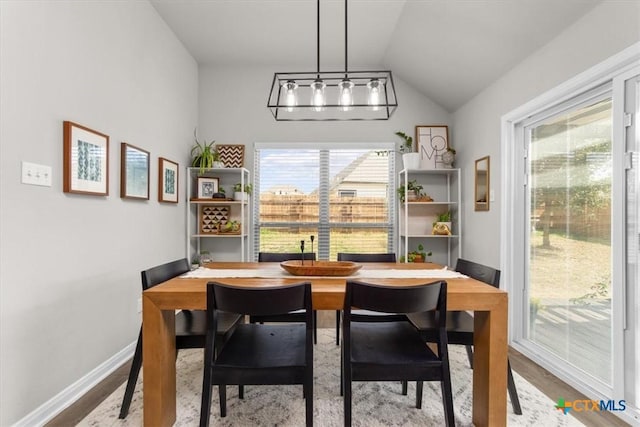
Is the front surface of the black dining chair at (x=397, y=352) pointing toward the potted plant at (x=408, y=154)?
yes

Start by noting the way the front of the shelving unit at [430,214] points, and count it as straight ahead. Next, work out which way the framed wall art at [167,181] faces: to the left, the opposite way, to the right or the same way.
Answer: to the left

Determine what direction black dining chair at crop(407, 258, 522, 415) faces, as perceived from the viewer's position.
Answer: facing the viewer and to the left of the viewer

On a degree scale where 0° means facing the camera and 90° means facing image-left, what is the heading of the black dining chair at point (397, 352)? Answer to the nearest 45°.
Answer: approximately 180°

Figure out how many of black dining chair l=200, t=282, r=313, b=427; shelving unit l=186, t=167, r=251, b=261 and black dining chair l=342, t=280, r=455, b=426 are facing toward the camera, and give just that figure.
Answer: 1

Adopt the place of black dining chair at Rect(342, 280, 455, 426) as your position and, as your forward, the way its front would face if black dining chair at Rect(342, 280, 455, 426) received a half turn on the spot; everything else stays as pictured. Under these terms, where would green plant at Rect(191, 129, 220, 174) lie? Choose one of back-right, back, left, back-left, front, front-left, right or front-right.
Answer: back-right

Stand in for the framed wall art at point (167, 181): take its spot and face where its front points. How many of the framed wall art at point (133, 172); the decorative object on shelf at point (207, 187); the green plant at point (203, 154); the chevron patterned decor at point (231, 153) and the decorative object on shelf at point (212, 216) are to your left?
4

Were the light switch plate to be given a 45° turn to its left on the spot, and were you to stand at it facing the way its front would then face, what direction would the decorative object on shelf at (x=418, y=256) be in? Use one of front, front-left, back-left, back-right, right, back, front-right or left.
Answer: front

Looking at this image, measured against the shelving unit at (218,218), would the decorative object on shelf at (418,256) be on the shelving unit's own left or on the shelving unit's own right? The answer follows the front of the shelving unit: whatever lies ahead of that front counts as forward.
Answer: on the shelving unit's own left

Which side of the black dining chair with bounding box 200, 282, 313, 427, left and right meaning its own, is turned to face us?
back

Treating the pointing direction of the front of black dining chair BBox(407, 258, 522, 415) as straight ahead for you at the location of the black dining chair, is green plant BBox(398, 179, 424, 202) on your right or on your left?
on your right

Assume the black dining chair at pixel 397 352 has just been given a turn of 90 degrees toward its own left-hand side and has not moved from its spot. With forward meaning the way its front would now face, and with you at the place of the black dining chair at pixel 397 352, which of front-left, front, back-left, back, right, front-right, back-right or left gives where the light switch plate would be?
front

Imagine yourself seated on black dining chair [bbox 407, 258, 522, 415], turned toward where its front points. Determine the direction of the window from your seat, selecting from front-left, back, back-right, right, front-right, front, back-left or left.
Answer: right

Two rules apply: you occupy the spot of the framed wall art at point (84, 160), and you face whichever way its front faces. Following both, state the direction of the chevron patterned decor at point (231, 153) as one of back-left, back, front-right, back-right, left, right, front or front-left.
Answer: left

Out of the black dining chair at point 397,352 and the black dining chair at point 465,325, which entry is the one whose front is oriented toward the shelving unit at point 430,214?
the black dining chair at point 397,352

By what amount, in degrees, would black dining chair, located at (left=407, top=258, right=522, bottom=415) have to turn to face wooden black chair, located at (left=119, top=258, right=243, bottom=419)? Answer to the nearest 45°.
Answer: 0° — it already faces it

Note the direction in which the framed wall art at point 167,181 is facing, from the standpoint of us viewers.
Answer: facing the viewer and to the right of the viewer

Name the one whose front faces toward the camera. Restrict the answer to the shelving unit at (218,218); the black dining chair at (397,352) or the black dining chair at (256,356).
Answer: the shelving unit

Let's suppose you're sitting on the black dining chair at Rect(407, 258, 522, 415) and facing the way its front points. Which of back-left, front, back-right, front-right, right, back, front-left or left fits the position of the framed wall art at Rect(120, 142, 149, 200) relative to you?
front-right

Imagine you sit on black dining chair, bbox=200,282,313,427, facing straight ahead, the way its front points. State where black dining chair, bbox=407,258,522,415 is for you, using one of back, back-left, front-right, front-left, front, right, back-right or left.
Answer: right

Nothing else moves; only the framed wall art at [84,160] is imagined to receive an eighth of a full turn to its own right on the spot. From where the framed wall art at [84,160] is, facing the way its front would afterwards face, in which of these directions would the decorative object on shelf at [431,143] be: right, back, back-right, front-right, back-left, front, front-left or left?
left
